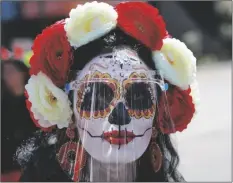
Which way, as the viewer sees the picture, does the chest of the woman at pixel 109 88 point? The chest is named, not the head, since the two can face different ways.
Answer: toward the camera

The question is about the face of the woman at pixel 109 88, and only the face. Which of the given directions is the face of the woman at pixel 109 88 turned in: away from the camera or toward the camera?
toward the camera

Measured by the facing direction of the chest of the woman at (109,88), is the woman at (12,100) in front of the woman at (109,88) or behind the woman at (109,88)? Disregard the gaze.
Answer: behind
